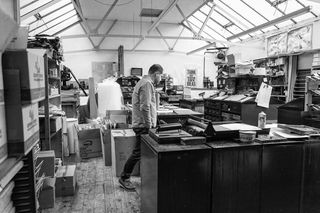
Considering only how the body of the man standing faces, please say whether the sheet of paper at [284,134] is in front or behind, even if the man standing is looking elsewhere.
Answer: in front

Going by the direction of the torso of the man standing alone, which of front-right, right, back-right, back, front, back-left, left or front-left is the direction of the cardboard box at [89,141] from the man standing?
back-left

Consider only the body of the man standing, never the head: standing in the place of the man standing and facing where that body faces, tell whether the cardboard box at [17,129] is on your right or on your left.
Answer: on your right

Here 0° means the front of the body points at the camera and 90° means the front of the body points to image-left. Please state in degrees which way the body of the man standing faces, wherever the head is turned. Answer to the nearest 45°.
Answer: approximately 270°

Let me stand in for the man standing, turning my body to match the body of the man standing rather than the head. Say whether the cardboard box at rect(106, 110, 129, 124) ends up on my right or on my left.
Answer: on my left

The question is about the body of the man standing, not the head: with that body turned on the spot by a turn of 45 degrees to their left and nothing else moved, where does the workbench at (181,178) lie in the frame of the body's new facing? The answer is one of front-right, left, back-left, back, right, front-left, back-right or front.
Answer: back-right

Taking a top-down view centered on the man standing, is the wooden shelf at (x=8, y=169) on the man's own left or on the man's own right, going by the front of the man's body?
on the man's own right

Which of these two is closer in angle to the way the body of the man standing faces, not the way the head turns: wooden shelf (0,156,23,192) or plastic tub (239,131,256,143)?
the plastic tub
